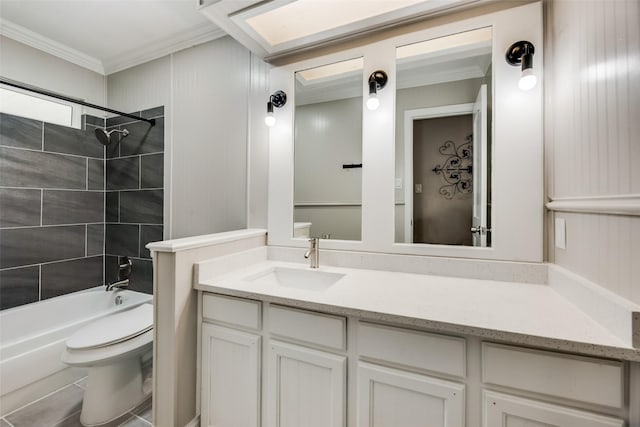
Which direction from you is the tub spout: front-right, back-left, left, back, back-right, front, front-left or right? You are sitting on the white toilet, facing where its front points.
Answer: back-right

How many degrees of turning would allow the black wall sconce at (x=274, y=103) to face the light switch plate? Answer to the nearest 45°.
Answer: approximately 90° to its left

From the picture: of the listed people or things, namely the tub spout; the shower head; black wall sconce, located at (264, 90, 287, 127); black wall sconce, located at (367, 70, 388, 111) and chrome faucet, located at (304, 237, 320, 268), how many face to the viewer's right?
0

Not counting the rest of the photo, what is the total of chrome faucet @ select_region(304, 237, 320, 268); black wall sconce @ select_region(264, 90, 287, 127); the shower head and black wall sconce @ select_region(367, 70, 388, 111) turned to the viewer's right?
0

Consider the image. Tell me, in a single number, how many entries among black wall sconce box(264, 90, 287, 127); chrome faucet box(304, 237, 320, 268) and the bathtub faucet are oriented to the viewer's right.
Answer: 0

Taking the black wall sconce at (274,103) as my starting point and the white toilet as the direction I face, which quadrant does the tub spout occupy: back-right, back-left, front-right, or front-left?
front-right

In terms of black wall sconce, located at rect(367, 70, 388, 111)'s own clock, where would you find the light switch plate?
The light switch plate is roughly at 8 o'clock from the black wall sconce.

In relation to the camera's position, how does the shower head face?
facing the viewer and to the left of the viewer

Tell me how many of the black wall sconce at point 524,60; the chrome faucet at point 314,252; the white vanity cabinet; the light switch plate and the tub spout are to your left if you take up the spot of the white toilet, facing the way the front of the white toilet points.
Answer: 4
